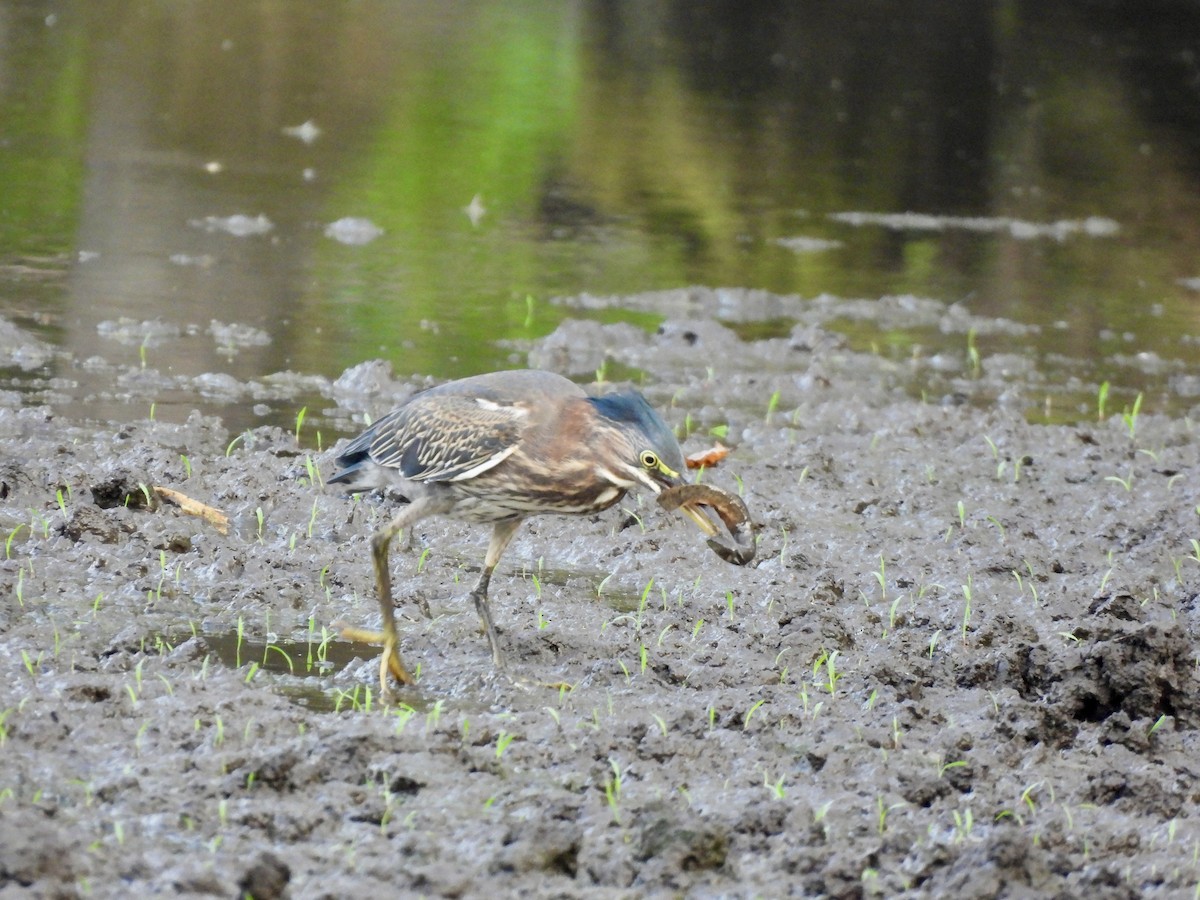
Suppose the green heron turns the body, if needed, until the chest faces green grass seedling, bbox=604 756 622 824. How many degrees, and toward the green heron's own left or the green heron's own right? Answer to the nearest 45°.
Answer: approximately 90° to the green heron's own right

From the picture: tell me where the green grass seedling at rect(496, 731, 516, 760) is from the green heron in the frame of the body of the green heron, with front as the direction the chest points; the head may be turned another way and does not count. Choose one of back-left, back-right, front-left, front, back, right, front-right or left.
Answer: right

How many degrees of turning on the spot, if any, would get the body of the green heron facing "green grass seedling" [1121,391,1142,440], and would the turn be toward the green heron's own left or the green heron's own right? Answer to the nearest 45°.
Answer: approximately 45° to the green heron's own left

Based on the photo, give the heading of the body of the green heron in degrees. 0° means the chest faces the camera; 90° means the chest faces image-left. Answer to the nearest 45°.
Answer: approximately 270°

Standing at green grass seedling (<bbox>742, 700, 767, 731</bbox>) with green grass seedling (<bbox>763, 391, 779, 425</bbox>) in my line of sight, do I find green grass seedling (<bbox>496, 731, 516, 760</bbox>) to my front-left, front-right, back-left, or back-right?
back-left

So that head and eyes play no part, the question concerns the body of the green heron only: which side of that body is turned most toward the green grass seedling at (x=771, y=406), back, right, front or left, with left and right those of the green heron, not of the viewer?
left
